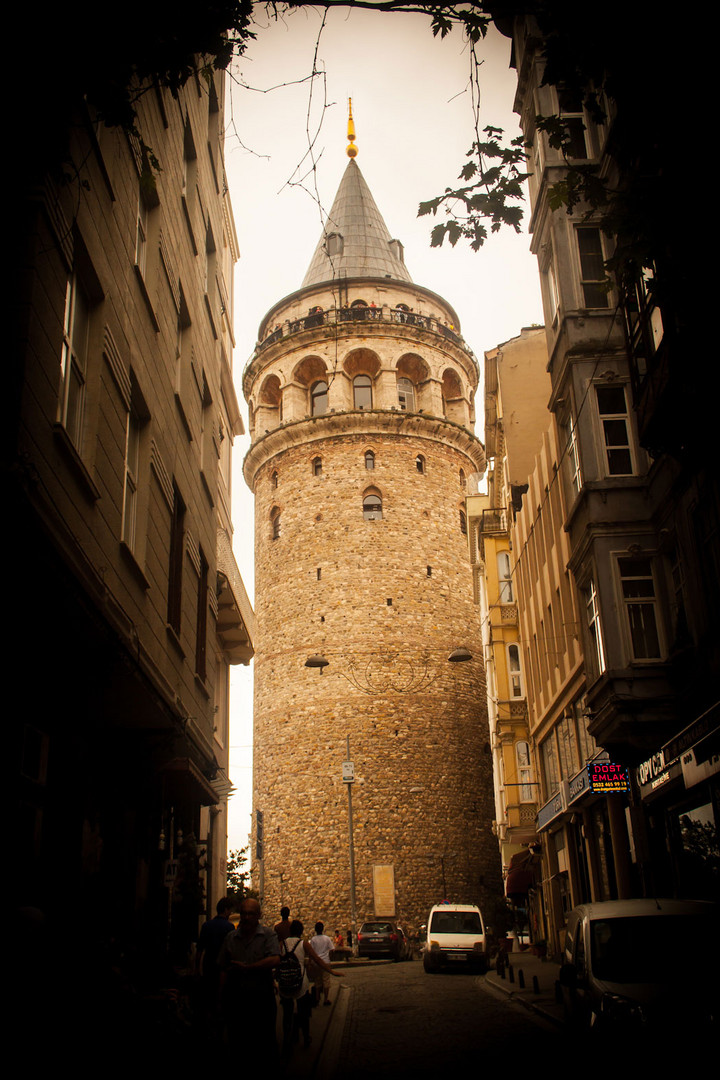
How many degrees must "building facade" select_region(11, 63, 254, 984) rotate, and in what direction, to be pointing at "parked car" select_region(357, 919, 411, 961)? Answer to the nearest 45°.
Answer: approximately 90° to its left

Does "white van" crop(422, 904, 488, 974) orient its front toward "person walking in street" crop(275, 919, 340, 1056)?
yes

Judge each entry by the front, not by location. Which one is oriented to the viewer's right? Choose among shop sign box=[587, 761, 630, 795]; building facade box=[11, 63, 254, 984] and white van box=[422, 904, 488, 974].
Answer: the building facade

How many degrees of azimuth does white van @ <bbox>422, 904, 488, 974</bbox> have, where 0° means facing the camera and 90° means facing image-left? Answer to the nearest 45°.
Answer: approximately 0°

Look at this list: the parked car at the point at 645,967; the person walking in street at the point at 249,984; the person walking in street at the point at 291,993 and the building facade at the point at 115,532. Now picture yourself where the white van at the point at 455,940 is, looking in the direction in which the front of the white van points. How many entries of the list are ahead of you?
4

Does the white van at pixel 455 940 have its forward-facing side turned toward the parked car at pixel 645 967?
yes

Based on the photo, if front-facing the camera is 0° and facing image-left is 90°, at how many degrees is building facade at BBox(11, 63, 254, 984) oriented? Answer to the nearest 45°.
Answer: approximately 270°

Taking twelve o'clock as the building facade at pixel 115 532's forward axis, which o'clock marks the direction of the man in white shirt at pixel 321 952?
The man in white shirt is roughly at 10 o'clock from the building facade.
